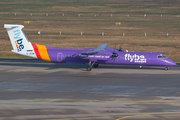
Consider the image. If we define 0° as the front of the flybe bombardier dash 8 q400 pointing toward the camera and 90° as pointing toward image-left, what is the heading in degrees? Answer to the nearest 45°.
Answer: approximately 270°
